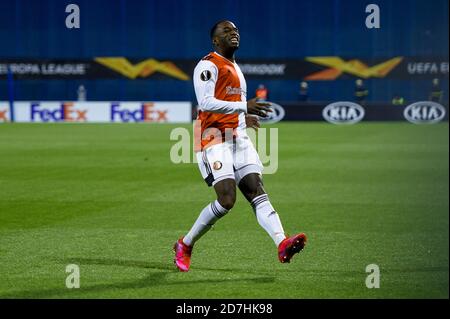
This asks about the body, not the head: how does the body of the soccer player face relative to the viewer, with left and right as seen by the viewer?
facing the viewer and to the right of the viewer
